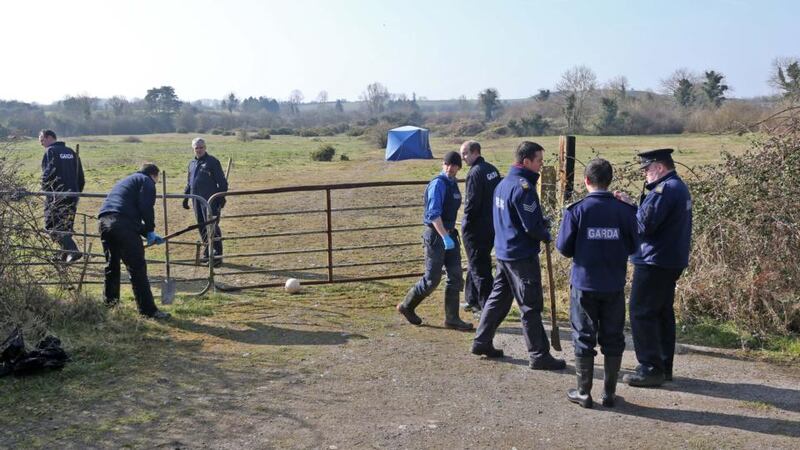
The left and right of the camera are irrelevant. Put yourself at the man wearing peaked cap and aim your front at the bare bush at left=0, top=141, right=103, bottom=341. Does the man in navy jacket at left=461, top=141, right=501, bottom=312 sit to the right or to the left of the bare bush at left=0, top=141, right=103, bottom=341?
right

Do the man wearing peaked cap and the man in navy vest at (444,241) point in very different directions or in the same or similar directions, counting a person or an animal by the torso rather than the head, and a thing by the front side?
very different directions

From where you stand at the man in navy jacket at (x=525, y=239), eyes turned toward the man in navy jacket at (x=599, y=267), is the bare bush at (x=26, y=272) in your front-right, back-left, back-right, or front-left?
back-right

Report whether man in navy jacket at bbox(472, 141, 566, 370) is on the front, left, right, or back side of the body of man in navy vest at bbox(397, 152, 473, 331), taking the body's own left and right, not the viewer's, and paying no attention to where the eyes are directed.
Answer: front

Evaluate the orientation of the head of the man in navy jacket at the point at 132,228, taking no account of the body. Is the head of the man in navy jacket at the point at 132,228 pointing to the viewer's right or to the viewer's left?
to the viewer's right

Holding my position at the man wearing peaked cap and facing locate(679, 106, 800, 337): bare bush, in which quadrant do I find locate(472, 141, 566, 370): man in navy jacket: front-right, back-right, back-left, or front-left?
back-left

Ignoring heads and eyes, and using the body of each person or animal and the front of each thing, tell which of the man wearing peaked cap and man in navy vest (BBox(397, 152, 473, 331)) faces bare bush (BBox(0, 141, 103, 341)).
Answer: the man wearing peaked cap

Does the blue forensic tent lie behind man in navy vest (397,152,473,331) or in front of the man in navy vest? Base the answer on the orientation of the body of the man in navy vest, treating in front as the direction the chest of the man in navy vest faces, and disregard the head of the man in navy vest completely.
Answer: behind

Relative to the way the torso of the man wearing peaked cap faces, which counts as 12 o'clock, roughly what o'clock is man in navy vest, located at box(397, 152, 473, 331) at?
The man in navy vest is roughly at 1 o'clock from the man wearing peaked cap.

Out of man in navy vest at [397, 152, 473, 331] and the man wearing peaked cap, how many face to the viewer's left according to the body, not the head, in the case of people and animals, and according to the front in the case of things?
1

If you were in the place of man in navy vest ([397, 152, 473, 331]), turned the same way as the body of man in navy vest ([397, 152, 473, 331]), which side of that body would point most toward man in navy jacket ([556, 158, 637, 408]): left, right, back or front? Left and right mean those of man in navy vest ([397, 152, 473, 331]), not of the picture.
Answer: front

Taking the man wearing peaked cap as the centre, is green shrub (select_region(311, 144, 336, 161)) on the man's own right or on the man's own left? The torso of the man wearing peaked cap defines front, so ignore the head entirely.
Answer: on the man's own right

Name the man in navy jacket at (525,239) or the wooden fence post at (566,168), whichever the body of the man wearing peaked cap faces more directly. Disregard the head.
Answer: the man in navy jacket

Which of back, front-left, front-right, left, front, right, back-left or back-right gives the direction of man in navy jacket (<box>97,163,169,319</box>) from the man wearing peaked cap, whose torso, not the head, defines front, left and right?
front

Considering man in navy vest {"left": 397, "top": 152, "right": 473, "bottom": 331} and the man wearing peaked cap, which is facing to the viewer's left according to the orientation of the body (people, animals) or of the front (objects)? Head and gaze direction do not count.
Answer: the man wearing peaked cap

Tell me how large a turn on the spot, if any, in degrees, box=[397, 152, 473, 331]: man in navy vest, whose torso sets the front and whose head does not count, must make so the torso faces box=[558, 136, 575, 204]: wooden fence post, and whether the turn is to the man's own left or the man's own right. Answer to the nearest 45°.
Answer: approximately 90° to the man's own left

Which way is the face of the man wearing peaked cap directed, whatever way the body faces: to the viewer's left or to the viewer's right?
to the viewer's left

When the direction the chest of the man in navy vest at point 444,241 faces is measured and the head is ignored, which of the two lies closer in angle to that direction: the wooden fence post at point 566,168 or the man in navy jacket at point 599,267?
the man in navy jacket

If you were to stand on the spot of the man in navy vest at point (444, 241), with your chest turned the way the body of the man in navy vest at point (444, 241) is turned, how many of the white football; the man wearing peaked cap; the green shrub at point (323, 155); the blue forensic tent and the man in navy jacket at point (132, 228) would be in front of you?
1

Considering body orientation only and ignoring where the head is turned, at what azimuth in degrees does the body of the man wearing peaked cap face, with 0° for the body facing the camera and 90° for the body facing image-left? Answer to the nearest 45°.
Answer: approximately 90°

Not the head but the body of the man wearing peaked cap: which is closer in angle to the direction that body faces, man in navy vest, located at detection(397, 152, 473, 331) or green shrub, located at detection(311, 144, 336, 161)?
the man in navy vest
